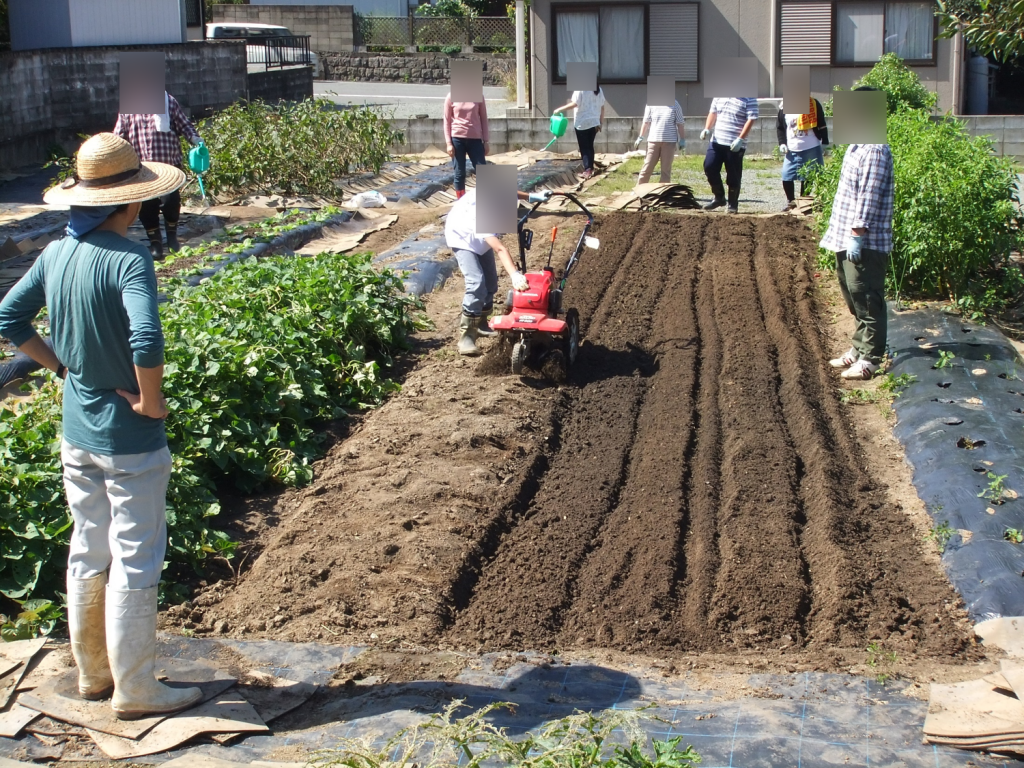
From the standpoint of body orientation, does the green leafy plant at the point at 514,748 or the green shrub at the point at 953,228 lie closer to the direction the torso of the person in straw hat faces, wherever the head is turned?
the green shrub

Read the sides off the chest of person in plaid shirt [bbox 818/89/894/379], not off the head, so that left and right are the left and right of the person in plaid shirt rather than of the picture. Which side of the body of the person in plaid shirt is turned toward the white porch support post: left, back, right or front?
right

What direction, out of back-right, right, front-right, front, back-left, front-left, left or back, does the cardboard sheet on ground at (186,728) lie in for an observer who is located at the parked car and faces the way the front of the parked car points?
right

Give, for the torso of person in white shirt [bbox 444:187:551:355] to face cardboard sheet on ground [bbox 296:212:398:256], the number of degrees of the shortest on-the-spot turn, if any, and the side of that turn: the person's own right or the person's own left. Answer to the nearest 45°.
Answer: approximately 135° to the person's own left

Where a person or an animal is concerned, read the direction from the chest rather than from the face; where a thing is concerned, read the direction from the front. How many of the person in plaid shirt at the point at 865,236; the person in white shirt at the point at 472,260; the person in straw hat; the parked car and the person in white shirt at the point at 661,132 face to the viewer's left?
1

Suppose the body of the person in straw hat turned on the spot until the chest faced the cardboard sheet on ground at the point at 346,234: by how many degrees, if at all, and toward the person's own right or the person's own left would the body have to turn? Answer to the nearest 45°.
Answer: approximately 45° to the person's own left

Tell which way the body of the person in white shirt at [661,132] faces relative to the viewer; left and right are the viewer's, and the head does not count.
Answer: facing the viewer

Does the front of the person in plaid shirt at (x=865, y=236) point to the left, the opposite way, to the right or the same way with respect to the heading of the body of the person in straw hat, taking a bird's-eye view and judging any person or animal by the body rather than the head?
to the left

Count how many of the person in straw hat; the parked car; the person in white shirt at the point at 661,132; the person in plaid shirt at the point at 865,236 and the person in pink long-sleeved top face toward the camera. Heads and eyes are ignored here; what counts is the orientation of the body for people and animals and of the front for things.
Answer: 2

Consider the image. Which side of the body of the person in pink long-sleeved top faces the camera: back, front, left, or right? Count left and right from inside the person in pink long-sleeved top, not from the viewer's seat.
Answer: front

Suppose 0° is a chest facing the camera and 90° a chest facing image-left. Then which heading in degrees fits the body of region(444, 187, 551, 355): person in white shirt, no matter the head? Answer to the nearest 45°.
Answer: approximately 315°

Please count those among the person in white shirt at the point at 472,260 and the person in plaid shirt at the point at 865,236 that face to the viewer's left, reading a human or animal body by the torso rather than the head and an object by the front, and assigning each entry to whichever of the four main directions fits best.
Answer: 1

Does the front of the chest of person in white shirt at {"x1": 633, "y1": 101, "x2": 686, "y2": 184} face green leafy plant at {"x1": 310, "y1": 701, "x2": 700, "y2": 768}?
yes

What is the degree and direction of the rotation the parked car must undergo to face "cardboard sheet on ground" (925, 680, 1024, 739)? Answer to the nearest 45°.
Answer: approximately 90° to its right

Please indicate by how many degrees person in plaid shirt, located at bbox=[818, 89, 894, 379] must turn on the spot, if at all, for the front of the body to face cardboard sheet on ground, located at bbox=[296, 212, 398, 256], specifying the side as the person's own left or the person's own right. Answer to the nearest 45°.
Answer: approximately 45° to the person's own right

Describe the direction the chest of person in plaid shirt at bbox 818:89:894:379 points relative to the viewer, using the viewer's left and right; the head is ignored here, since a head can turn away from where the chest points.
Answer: facing to the left of the viewer
